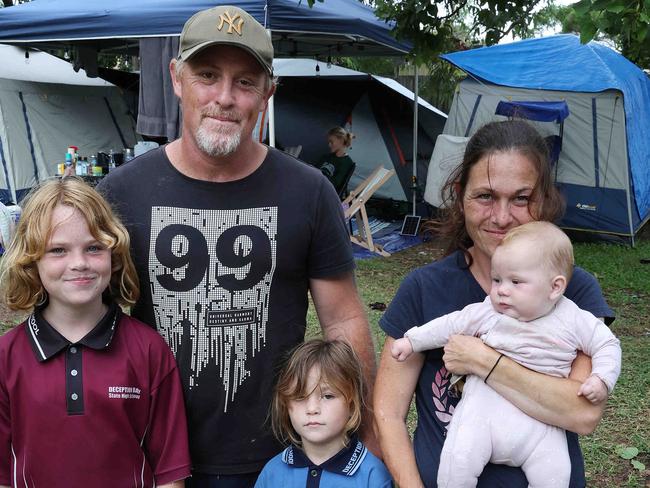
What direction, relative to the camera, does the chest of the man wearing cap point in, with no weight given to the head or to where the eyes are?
toward the camera

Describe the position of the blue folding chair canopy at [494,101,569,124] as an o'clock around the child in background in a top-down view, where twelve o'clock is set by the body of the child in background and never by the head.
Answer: The blue folding chair canopy is roughly at 8 o'clock from the child in background.

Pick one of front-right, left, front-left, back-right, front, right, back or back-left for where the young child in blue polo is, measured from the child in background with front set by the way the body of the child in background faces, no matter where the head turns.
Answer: front-left

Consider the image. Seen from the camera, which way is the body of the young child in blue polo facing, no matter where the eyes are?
toward the camera

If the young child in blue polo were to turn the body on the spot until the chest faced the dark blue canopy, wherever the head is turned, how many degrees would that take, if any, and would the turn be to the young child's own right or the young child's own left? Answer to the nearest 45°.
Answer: approximately 180°

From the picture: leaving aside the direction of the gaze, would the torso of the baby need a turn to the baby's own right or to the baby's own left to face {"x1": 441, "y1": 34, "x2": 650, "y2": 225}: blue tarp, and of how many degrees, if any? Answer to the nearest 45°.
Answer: approximately 180°

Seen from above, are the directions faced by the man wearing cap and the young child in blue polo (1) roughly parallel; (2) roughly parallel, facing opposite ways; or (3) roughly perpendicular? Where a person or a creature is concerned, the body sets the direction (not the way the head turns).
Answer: roughly parallel

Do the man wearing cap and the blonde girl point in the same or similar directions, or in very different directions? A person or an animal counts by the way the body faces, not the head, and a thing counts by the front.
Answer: same or similar directions

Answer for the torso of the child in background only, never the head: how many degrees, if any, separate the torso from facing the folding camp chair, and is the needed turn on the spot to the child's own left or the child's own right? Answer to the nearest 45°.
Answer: approximately 90° to the child's own left

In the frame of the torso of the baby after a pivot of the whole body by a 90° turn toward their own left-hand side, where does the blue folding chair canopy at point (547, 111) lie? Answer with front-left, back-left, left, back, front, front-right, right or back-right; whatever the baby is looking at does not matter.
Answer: left

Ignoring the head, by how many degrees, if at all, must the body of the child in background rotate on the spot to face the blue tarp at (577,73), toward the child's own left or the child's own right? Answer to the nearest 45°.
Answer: approximately 135° to the child's own left

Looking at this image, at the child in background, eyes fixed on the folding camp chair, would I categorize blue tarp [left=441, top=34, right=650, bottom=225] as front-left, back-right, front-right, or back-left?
front-left

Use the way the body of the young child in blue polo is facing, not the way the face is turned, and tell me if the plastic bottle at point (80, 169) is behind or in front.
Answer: behind

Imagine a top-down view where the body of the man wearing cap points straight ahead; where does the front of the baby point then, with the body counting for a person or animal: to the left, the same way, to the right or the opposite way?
the same way

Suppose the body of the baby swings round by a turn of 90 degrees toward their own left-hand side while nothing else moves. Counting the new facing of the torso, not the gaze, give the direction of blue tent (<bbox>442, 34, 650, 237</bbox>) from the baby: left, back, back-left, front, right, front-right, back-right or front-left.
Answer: left
